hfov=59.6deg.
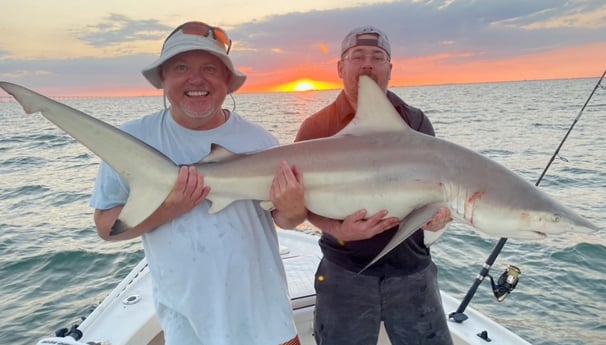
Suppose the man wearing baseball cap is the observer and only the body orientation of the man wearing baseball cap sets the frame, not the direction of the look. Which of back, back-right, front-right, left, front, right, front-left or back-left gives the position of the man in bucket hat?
front-right

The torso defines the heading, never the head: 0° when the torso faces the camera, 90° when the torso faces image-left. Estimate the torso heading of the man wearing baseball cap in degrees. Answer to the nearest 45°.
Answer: approximately 0°

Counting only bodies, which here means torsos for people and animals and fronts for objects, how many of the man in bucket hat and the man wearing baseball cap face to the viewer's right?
0

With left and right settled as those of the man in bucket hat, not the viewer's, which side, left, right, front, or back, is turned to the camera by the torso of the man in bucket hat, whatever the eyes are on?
front

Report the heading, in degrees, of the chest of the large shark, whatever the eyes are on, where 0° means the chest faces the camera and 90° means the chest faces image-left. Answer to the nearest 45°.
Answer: approximately 270°

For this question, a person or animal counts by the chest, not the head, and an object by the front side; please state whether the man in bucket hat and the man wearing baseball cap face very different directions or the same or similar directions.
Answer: same or similar directions

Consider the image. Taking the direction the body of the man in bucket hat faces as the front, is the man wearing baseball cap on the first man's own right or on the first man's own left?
on the first man's own left

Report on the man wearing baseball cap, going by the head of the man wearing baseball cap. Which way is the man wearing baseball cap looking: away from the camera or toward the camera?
toward the camera
